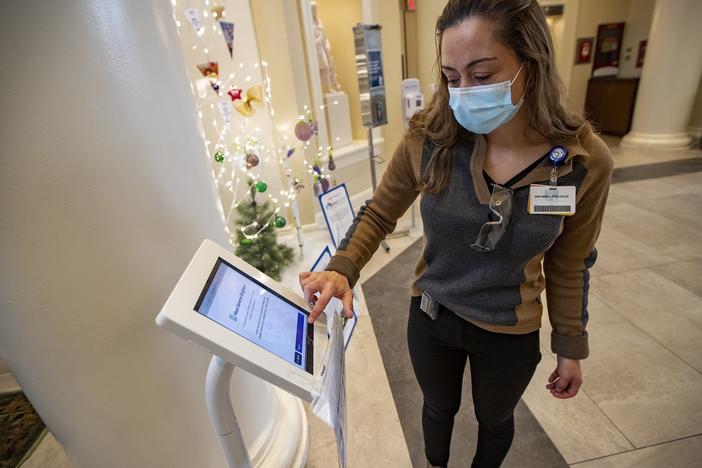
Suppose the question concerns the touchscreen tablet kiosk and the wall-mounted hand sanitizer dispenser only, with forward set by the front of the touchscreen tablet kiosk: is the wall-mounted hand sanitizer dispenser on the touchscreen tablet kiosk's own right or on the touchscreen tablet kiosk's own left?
on the touchscreen tablet kiosk's own left

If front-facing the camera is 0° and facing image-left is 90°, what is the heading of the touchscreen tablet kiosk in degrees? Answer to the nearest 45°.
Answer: approximately 315°

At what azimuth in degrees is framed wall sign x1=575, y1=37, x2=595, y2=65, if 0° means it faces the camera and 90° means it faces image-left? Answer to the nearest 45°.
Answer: approximately 0°

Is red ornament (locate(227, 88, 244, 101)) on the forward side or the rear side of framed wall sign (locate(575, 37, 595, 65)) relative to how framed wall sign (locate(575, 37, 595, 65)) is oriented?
on the forward side

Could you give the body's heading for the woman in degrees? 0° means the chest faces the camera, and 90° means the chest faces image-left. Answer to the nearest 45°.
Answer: approximately 45°

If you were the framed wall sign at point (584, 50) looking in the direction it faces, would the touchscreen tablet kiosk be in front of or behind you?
in front

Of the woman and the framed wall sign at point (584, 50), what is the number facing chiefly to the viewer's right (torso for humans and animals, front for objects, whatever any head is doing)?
0

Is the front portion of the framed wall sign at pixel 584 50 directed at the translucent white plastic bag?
yes

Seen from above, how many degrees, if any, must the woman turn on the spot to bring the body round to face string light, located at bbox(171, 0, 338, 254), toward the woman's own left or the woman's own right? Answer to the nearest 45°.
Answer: approximately 90° to the woman's own right

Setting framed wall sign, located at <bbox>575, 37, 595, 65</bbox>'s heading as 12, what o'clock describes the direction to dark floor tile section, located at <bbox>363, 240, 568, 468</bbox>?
The dark floor tile section is roughly at 12 o'clock from the framed wall sign.

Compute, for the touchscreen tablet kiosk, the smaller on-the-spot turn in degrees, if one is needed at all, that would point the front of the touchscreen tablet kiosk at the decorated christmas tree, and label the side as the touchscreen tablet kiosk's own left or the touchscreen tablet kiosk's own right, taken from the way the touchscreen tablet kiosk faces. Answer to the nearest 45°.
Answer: approximately 135° to the touchscreen tablet kiosk's own left

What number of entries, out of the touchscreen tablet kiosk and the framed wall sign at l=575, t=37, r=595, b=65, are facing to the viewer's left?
0

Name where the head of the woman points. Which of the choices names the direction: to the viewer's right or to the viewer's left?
to the viewer's left
